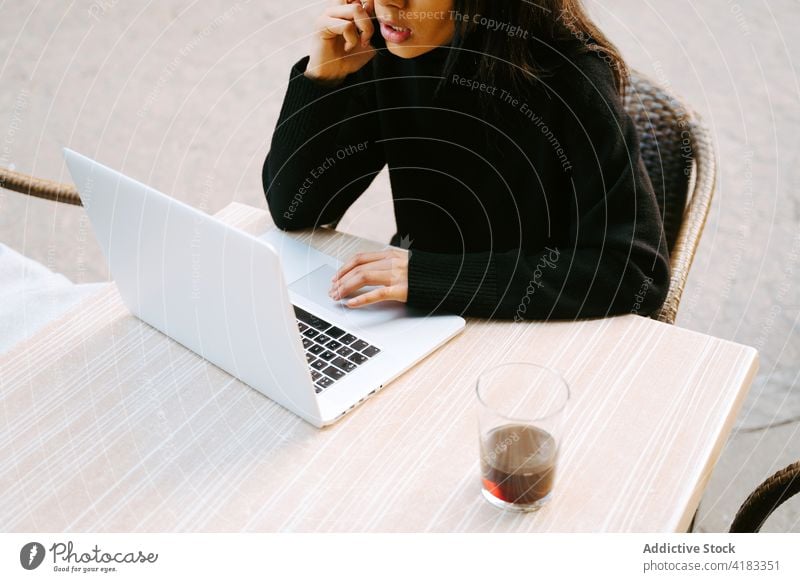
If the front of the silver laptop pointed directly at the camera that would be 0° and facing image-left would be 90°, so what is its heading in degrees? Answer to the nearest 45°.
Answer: approximately 225°

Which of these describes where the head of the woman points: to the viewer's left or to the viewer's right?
to the viewer's left

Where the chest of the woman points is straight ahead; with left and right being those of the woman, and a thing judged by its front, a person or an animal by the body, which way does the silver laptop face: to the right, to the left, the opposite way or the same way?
the opposite way
